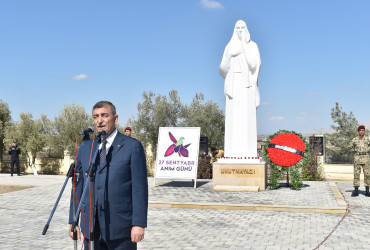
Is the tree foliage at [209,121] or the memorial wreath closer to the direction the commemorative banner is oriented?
the memorial wreath

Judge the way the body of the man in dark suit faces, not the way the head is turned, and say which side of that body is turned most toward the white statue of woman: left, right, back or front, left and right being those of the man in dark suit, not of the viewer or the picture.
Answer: back

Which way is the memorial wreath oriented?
toward the camera

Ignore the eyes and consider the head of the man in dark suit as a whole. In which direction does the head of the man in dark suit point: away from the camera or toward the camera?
toward the camera

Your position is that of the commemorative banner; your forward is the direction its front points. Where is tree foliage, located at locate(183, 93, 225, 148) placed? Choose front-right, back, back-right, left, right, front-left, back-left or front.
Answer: back

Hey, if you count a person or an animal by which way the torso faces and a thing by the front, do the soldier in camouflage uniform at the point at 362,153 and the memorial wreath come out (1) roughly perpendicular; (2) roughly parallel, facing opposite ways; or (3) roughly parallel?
roughly parallel

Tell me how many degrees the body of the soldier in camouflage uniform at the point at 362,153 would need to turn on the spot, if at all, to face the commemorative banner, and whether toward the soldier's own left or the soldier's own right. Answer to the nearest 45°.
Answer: approximately 90° to the soldier's own right

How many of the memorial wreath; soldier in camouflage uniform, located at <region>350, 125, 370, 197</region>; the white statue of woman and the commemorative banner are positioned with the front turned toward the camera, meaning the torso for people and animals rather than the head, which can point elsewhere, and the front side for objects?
4

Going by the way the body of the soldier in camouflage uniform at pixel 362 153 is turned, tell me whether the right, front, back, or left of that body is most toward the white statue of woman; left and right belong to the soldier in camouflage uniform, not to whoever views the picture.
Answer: right

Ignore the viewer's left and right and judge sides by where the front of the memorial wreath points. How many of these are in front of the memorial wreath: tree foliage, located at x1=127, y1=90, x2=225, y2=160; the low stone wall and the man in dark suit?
1

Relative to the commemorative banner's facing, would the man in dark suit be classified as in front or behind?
in front

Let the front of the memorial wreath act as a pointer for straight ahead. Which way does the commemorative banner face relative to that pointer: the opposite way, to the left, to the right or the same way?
the same way

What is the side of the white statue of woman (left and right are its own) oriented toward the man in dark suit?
front

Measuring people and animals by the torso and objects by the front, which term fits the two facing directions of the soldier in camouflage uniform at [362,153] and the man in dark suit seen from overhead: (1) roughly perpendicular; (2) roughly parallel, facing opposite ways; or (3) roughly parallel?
roughly parallel

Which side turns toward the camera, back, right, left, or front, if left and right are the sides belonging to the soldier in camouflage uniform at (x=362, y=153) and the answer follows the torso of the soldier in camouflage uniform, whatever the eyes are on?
front

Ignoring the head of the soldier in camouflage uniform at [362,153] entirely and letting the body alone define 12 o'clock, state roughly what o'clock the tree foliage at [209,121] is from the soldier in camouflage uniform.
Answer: The tree foliage is roughly at 5 o'clock from the soldier in camouflage uniform.

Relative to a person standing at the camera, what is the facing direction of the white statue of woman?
facing the viewer

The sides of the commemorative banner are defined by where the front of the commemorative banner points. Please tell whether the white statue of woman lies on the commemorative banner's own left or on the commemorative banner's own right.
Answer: on the commemorative banner's own left
